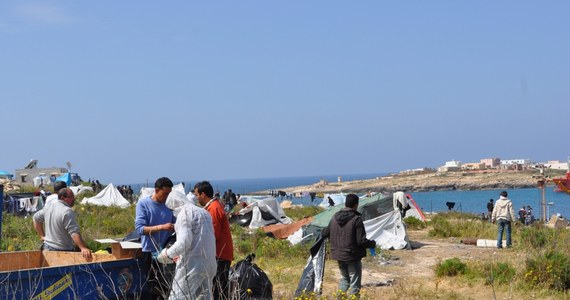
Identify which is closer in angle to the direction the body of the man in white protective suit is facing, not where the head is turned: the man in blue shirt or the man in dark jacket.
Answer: the man in blue shirt

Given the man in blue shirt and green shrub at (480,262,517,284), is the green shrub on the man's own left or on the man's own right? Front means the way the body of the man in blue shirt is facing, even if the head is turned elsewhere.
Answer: on the man's own left

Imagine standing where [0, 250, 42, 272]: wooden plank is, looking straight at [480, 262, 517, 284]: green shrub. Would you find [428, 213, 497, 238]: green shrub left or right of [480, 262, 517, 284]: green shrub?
left

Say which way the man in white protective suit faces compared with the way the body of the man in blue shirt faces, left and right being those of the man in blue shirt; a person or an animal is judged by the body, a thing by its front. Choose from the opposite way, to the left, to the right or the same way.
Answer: the opposite way

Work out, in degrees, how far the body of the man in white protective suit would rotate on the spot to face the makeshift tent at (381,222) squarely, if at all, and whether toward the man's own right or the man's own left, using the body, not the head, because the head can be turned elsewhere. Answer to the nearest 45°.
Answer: approximately 90° to the man's own right

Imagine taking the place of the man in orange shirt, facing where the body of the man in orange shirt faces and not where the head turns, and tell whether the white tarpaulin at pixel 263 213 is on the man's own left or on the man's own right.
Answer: on the man's own right

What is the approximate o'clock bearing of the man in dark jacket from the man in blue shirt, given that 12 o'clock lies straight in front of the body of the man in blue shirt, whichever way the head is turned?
The man in dark jacket is roughly at 10 o'clock from the man in blue shirt.

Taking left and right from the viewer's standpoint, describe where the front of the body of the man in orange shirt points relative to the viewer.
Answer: facing to the left of the viewer

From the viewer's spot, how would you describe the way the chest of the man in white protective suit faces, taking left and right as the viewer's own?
facing away from the viewer and to the left of the viewer

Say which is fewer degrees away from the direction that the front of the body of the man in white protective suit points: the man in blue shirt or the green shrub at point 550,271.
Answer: the man in blue shirt
